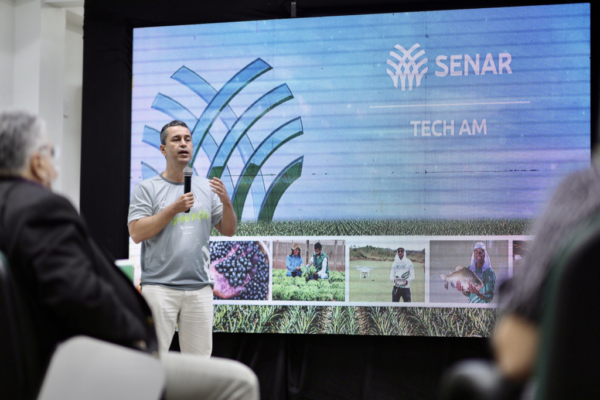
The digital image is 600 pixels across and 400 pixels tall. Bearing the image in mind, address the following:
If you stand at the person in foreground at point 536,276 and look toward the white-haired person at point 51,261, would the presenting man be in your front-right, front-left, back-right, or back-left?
front-right

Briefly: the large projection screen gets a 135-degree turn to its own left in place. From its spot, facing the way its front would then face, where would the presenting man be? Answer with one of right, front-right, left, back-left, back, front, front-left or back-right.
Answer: back

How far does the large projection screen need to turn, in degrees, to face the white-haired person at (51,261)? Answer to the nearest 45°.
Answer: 0° — it already faces them

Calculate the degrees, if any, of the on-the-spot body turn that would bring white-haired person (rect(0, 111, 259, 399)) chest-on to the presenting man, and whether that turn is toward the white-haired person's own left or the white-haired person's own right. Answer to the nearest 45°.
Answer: approximately 45° to the white-haired person's own left

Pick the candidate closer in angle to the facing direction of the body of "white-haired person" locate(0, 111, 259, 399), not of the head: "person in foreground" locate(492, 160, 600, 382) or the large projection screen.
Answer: the large projection screen

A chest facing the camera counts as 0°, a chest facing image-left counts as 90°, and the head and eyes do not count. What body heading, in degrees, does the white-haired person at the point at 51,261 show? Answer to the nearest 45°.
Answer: approximately 225°

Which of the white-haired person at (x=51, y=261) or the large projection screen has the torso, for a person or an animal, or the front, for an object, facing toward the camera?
the large projection screen

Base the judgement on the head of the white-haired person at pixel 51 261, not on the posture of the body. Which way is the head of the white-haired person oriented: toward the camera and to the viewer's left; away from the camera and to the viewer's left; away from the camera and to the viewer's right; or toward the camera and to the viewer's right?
away from the camera and to the viewer's right

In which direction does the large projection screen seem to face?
toward the camera

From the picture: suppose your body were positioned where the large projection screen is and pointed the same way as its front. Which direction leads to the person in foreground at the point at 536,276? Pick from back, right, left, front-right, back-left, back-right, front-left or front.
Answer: front

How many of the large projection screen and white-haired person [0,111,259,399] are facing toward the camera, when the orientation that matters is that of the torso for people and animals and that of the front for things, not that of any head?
1

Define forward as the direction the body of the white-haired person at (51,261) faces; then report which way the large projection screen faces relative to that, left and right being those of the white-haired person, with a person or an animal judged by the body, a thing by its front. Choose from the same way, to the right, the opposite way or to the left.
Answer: the opposite way

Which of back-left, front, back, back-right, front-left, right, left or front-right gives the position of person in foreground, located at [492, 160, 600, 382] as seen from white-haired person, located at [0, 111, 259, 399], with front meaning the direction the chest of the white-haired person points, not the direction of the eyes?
right

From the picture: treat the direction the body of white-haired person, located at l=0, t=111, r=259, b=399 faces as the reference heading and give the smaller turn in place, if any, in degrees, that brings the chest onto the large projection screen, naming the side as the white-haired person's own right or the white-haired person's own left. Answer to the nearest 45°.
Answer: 0° — they already face it
